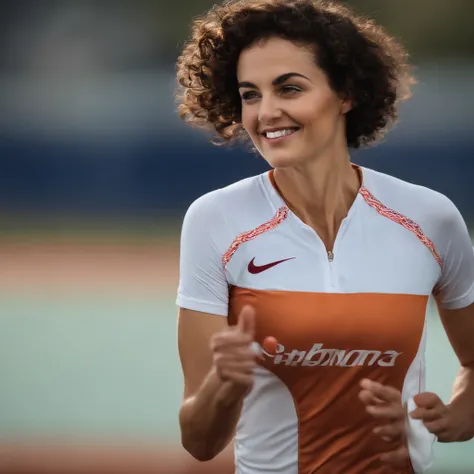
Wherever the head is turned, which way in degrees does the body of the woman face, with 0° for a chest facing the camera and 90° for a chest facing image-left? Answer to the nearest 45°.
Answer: approximately 0°
